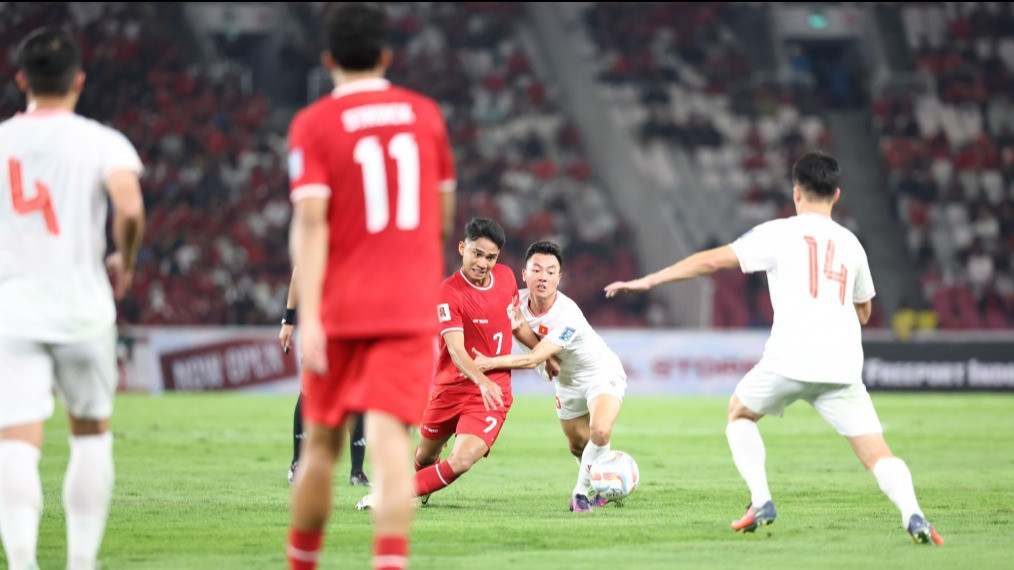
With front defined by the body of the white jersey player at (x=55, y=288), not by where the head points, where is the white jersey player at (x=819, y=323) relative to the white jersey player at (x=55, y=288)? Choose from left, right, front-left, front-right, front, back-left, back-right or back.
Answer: right

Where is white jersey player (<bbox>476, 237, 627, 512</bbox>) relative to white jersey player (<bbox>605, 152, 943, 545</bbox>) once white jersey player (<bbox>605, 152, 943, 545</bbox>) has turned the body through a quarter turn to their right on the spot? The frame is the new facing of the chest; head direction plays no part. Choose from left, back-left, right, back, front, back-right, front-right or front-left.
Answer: back-left

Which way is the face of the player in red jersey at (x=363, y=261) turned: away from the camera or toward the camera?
away from the camera

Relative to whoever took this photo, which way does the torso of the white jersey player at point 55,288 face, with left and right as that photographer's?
facing away from the viewer

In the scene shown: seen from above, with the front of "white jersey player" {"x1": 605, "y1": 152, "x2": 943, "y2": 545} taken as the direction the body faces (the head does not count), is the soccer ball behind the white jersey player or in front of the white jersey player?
in front

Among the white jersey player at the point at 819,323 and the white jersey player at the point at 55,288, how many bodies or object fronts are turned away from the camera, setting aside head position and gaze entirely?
2

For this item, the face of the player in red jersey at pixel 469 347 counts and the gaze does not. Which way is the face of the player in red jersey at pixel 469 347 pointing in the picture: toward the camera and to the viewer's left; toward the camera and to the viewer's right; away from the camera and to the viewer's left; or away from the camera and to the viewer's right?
toward the camera and to the viewer's right

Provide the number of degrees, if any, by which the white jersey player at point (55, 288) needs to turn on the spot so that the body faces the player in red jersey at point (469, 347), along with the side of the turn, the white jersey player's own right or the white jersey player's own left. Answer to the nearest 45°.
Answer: approximately 45° to the white jersey player's own right

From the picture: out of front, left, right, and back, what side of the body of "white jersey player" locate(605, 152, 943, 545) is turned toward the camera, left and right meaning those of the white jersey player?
back

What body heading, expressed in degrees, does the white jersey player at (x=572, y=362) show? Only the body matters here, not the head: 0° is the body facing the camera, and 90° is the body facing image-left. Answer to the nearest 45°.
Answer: approximately 45°

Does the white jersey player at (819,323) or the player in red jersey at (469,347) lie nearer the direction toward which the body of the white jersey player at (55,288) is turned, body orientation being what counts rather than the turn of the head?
the player in red jersey

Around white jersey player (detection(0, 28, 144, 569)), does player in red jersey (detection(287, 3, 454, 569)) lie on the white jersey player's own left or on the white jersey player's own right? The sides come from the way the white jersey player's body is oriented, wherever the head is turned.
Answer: on the white jersey player's own right

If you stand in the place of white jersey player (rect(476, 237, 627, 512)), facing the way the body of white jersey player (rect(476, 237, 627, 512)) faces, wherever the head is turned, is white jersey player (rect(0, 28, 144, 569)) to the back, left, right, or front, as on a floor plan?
front

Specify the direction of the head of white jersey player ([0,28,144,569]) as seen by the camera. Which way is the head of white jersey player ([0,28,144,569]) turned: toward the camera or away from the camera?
away from the camera

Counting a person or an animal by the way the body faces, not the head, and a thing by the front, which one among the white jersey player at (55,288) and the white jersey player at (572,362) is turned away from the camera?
the white jersey player at (55,288)

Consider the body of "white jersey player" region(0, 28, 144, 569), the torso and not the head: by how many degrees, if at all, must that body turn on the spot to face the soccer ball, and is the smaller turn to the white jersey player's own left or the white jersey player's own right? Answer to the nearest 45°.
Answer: approximately 45° to the white jersey player's own right
